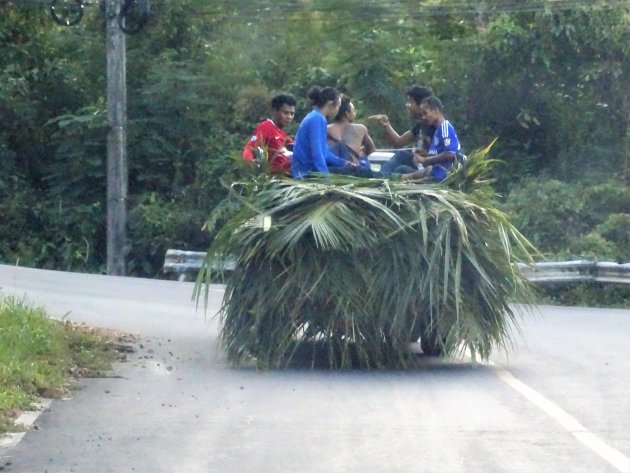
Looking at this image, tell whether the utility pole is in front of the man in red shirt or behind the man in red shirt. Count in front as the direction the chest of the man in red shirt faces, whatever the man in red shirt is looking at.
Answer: behind

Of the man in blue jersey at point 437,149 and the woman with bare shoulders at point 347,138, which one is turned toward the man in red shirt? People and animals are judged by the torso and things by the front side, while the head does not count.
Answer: the man in blue jersey

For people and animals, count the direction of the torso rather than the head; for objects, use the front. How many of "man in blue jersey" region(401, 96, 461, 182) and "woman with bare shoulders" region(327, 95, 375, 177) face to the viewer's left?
1

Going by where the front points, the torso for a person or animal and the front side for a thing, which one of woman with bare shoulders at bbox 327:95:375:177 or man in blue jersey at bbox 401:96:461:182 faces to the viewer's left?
the man in blue jersey

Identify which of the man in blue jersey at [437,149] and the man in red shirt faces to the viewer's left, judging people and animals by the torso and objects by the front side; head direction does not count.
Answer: the man in blue jersey

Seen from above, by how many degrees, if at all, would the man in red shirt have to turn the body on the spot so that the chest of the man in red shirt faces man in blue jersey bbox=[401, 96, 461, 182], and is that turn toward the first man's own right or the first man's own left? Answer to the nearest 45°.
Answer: approximately 45° to the first man's own left

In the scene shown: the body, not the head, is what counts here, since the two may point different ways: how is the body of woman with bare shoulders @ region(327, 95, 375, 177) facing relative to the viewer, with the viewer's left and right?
facing away from the viewer and to the right of the viewer

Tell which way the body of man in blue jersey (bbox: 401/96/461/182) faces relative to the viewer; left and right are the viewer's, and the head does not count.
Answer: facing to the left of the viewer

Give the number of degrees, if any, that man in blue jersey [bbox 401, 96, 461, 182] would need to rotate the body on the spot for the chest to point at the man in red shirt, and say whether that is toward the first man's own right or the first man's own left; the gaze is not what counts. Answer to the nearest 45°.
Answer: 0° — they already face them

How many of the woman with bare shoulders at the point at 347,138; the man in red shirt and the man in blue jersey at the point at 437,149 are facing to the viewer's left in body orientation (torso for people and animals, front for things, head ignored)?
1

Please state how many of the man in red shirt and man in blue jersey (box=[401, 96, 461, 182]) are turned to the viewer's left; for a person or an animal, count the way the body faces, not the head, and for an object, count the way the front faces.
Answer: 1
